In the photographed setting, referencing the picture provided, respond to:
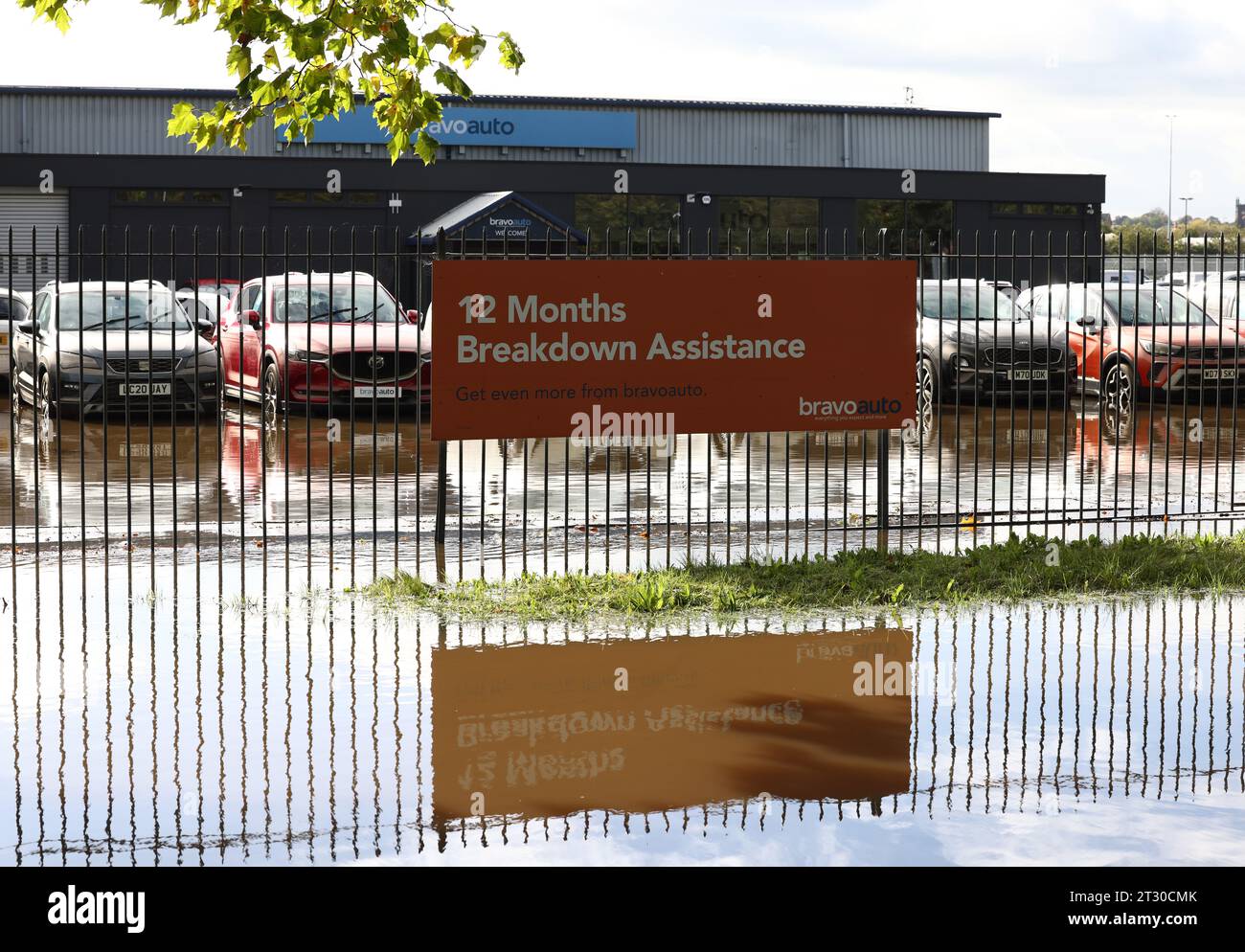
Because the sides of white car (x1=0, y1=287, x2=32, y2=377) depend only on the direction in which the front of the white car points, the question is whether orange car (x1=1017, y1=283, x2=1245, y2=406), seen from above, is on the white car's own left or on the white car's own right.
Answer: on the white car's own left

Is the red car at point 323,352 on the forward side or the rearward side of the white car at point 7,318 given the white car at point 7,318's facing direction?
on the forward side

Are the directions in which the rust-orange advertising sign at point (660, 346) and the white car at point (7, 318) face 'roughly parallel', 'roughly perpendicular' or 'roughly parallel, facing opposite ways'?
roughly parallel

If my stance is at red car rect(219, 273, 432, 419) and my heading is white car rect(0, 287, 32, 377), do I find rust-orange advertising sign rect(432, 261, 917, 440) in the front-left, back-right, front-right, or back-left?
back-left

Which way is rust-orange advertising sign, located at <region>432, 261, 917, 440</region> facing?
toward the camera

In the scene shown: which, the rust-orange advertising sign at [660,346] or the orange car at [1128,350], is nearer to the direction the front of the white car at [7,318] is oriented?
the rust-orange advertising sign

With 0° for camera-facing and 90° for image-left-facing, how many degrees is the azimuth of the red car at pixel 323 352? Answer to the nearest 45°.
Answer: approximately 315°

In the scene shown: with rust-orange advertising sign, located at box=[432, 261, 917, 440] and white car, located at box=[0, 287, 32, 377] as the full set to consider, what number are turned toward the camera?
2

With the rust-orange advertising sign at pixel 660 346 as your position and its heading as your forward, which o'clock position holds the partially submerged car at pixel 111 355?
The partially submerged car is roughly at 5 o'clock from the rust-orange advertising sign.

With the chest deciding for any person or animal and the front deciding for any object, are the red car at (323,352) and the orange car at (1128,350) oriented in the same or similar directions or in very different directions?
same or similar directions

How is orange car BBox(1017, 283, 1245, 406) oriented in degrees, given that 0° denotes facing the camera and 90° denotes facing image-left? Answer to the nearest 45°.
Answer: approximately 315°
